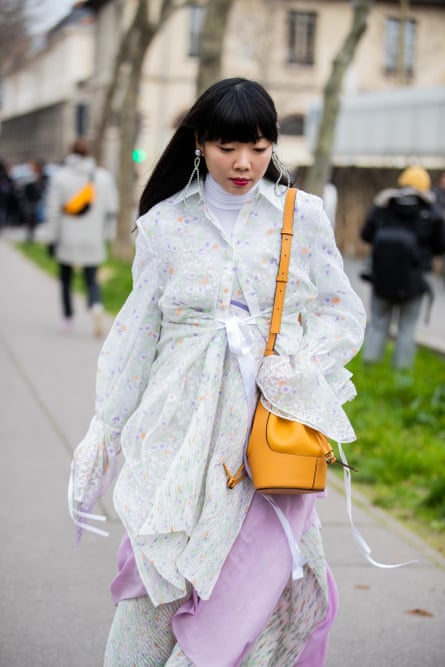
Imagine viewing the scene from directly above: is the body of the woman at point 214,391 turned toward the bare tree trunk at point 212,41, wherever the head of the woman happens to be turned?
no

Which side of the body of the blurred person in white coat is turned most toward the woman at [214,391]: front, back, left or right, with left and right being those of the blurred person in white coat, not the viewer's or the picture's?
back

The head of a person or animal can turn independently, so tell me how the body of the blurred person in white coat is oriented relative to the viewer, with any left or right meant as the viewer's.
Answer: facing away from the viewer

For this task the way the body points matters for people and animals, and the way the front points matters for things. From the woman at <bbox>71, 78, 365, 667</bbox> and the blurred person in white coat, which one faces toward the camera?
the woman

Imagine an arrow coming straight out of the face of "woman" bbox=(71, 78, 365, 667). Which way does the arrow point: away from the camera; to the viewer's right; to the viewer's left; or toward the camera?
toward the camera

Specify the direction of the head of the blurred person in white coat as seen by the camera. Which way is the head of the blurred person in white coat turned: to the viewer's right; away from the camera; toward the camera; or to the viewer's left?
away from the camera

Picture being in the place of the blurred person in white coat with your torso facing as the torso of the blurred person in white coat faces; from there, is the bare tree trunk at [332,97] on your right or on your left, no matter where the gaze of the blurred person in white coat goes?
on your right

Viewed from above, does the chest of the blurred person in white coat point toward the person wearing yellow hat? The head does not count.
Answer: no

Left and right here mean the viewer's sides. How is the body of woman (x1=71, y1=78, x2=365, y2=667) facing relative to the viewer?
facing the viewer

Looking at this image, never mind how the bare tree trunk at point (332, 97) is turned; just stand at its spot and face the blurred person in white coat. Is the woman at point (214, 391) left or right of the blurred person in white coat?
left

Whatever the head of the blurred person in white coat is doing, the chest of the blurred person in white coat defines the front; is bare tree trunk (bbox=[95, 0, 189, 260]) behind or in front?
in front

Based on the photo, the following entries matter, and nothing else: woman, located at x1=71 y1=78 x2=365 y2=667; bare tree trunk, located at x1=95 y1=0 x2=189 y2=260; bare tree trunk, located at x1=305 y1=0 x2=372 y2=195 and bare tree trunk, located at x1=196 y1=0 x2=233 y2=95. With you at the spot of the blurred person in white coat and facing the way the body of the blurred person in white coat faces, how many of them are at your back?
1

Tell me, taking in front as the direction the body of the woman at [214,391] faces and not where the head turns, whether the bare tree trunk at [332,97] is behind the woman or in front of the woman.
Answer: behind

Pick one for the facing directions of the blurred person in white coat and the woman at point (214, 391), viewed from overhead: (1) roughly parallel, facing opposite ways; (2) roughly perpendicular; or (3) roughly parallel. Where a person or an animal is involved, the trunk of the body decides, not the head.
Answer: roughly parallel, facing opposite ways

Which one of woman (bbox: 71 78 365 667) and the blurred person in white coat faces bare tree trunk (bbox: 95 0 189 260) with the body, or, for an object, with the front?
the blurred person in white coat

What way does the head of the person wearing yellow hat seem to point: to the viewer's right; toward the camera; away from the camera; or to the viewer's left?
away from the camera

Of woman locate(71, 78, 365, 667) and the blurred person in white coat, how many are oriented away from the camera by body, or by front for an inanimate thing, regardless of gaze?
1
